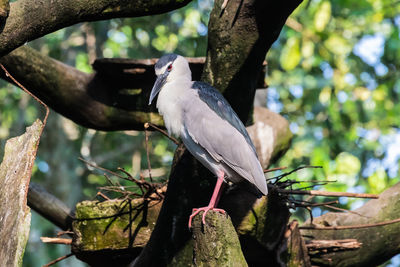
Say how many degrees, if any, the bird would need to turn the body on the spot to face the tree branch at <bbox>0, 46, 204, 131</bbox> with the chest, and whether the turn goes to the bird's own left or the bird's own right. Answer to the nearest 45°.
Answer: approximately 45° to the bird's own right

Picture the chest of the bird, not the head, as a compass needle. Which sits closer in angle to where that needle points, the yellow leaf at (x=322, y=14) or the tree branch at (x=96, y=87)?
the tree branch

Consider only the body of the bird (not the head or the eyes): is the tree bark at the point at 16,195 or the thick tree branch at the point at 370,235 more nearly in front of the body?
the tree bark

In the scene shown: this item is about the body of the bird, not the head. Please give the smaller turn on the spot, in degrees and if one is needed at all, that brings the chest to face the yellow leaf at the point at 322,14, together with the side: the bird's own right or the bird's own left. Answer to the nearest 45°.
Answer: approximately 90° to the bird's own right

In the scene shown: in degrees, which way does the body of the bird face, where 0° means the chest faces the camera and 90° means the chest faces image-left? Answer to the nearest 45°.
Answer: approximately 90°

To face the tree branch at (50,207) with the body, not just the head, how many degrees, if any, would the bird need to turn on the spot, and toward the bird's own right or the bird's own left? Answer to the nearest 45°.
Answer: approximately 45° to the bird's own right

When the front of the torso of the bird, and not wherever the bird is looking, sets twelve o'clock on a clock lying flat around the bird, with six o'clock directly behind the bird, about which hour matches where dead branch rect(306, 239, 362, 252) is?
The dead branch is roughly at 5 o'clock from the bird.

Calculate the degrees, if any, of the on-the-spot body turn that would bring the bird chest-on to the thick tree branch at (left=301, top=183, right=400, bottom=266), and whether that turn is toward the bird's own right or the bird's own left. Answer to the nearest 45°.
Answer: approximately 135° to the bird's own right

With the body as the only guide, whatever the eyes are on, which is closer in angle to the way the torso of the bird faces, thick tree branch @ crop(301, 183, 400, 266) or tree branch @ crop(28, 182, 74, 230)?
the tree branch
